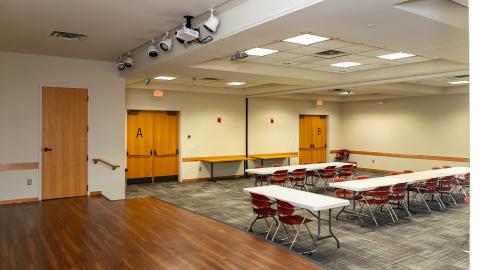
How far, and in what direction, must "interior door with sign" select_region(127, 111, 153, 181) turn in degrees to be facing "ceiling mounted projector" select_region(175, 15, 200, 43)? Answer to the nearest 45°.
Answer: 0° — it already faces it

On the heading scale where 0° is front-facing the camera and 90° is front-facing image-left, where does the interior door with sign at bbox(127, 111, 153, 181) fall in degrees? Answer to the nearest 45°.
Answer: approximately 0°

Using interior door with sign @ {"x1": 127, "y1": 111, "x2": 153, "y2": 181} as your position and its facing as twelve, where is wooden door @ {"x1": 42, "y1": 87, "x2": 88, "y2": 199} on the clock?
The wooden door is roughly at 1 o'clock from the interior door with sign.
